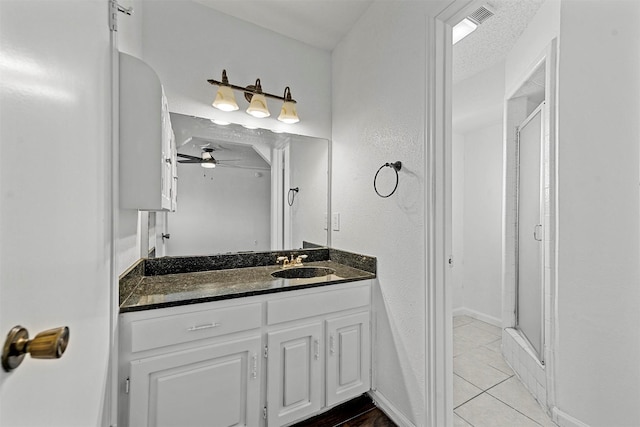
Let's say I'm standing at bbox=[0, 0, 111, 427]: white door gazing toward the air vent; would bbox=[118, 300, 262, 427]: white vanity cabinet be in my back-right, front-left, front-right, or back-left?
front-left

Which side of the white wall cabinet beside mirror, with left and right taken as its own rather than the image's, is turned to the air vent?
front

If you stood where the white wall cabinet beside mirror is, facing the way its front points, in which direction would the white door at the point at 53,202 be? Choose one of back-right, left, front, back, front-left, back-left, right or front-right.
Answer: right

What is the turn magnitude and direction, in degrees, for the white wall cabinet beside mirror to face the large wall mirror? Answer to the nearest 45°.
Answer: approximately 45° to its left

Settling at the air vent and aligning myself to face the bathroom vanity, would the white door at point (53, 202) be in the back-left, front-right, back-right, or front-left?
front-left

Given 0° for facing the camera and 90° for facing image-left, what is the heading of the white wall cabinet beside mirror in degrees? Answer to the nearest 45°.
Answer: approximately 270°
